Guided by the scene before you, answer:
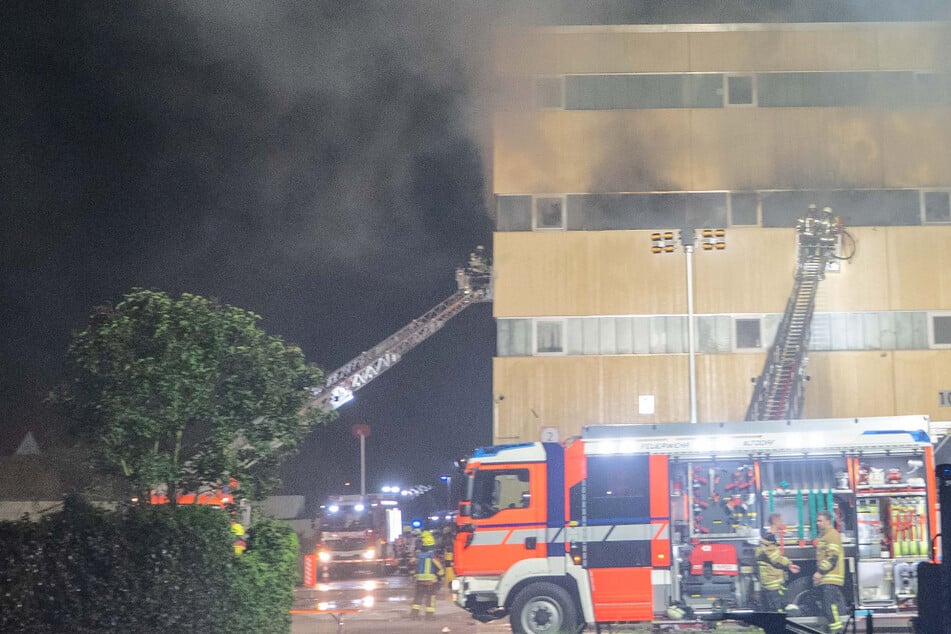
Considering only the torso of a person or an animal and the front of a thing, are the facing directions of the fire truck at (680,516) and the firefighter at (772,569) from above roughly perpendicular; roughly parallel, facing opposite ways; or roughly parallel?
roughly parallel, facing opposite ways

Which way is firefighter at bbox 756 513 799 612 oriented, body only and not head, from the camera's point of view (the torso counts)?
to the viewer's right

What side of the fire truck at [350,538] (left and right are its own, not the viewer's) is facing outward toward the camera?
front

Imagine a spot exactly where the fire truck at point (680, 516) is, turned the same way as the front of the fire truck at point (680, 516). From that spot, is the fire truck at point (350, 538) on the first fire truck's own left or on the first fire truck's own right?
on the first fire truck's own right

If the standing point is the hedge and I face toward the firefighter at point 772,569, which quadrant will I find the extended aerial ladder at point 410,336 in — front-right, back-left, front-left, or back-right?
front-left

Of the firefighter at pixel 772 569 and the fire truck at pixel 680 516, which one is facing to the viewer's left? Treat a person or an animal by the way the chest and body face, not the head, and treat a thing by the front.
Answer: the fire truck

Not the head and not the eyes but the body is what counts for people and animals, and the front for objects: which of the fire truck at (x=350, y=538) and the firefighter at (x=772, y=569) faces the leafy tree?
the fire truck

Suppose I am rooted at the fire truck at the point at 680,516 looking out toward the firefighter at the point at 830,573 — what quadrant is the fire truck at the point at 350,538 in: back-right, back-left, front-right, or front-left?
back-left

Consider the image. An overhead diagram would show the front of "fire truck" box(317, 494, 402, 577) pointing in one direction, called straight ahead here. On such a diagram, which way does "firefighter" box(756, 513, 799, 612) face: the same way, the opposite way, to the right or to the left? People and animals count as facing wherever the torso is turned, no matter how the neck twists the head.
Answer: to the left

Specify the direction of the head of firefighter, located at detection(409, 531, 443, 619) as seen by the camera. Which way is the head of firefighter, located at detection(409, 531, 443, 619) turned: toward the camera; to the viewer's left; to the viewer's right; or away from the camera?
away from the camera

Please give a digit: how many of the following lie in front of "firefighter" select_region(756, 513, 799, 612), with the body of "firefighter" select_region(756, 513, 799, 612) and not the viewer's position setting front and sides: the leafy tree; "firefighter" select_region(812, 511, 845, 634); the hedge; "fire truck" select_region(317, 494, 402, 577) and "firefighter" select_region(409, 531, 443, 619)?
1

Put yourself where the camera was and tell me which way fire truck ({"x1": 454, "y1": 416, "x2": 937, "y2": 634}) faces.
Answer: facing to the left of the viewer

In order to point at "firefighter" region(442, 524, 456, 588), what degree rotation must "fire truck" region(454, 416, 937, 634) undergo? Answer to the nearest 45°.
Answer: approximately 45° to its right

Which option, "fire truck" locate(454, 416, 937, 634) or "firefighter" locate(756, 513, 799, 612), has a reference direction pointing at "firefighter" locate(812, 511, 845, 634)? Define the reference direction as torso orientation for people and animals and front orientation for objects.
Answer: "firefighter" locate(756, 513, 799, 612)

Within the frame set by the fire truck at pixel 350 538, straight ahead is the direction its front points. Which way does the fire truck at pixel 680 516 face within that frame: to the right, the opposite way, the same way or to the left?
to the right
